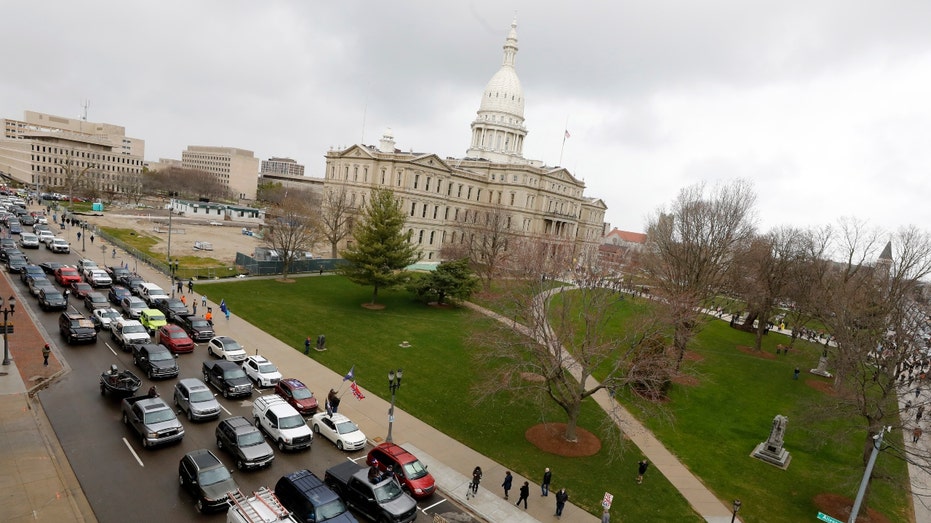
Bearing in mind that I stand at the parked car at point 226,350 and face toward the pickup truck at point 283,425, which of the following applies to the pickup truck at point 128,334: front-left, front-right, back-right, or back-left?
back-right

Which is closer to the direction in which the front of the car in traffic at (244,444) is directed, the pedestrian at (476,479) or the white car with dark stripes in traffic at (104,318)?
the pedestrian

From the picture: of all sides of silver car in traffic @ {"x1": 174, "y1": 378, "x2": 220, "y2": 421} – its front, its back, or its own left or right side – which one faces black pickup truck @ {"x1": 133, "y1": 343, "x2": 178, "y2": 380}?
back

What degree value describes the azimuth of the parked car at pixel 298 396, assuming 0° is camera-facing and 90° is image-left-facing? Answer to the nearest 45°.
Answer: approximately 315°

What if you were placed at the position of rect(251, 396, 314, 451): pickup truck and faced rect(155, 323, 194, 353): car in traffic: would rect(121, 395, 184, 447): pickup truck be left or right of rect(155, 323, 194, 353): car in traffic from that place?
left

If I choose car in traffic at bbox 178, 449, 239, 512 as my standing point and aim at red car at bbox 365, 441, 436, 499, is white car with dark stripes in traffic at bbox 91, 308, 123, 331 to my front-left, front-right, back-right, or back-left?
back-left
